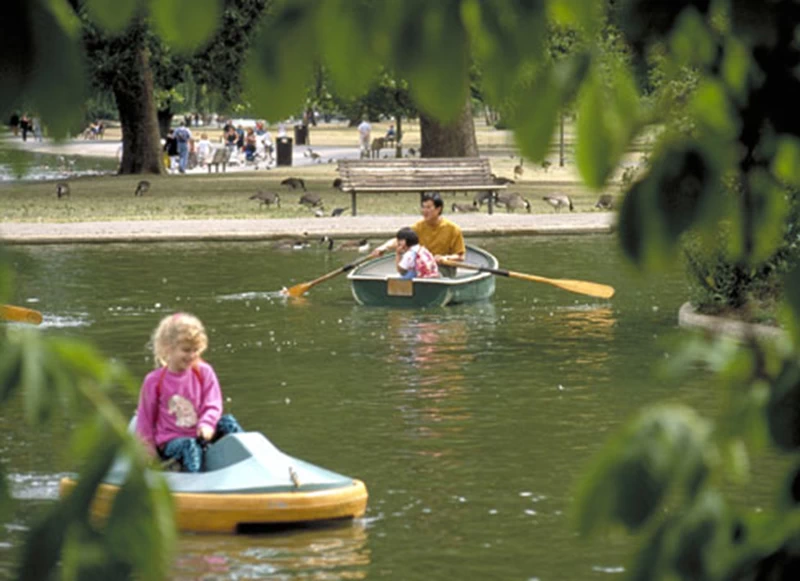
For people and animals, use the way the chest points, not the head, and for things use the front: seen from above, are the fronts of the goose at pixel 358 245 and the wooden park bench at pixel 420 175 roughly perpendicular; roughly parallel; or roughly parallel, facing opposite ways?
roughly perpendicular

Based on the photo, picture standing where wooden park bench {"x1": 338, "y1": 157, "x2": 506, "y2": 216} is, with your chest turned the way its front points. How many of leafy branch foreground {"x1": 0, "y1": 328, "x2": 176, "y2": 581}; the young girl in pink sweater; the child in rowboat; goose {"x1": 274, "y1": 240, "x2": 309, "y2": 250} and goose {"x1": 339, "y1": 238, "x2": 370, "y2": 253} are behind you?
0

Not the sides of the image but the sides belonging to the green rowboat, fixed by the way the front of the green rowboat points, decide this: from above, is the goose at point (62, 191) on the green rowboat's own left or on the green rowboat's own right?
on the green rowboat's own left

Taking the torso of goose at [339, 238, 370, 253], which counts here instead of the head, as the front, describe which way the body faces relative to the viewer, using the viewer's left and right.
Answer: facing to the right of the viewer

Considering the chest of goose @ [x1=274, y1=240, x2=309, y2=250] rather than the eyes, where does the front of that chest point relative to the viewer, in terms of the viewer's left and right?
facing to the left of the viewer

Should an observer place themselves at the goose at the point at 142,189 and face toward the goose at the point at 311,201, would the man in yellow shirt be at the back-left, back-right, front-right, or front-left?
front-right

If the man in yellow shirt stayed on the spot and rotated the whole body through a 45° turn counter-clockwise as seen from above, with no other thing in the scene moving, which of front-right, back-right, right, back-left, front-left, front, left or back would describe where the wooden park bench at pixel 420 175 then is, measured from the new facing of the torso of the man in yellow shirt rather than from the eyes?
back

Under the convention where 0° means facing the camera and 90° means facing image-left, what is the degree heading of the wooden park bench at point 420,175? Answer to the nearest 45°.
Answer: approximately 0°

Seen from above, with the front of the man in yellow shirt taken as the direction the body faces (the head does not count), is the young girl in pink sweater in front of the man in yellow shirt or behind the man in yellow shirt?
in front

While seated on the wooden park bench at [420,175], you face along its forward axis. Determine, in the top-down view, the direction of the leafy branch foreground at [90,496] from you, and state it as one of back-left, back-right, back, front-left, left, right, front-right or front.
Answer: front

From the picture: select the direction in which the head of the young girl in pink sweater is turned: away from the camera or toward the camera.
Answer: toward the camera
